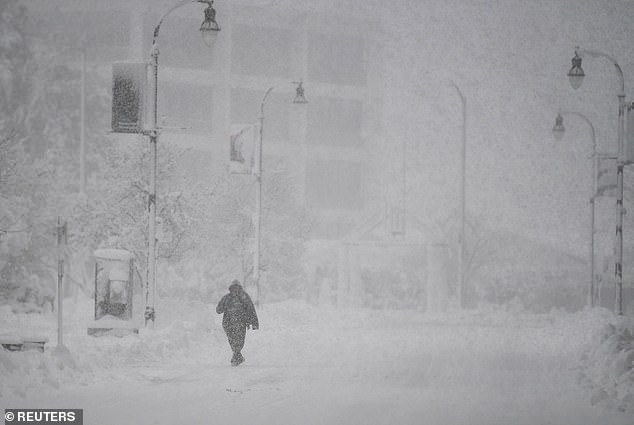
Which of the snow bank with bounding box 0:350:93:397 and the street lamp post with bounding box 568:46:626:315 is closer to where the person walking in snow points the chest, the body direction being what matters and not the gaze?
the snow bank

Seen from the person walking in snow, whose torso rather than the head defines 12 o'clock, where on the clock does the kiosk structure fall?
The kiosk structure is roughly at 5 o'clock from the person walking in snow.

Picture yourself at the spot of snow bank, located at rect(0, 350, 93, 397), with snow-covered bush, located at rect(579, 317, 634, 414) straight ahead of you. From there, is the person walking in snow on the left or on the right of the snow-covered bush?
left

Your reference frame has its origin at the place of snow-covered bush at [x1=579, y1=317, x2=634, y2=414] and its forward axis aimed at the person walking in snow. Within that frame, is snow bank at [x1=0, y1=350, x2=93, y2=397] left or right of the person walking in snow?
left

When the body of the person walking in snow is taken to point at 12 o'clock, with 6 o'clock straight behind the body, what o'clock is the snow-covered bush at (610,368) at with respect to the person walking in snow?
The snow-covered bush is roughly at 10 o'clock from the person walking in snow.

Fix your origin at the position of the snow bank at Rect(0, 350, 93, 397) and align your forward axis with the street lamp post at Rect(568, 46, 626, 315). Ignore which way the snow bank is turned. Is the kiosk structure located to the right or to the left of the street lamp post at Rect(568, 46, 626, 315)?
left

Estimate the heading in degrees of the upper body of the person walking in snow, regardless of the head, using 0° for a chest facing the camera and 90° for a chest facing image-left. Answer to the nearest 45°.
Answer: approximately 0°

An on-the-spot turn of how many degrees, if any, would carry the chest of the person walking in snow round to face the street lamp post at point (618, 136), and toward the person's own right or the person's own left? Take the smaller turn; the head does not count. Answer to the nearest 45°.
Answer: approximately 135° to the person's own left

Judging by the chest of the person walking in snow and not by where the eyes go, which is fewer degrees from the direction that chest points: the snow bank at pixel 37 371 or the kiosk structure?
the snow bank

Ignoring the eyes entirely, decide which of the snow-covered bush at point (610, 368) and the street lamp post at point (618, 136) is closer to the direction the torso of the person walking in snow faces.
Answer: the snow-covered bush
